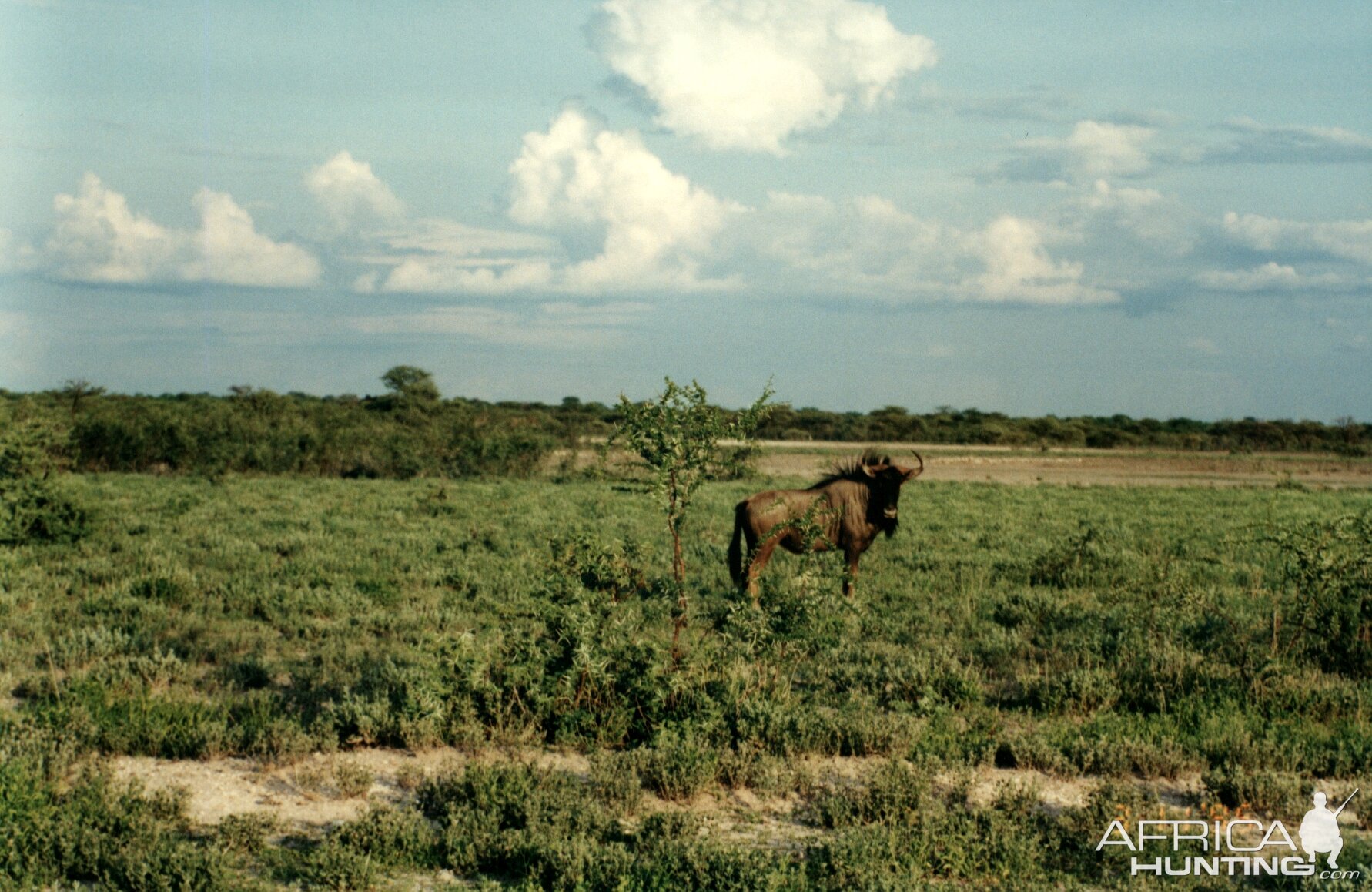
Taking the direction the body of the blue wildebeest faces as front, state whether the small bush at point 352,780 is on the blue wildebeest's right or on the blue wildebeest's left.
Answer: on the blue wildebeest's right

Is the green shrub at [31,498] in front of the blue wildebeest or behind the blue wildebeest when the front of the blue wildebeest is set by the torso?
behind

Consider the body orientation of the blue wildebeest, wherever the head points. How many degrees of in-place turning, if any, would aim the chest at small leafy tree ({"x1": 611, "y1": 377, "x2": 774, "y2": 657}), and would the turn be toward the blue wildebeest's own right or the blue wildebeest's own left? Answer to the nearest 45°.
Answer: approximately 90° to the blue wildebeest's own right

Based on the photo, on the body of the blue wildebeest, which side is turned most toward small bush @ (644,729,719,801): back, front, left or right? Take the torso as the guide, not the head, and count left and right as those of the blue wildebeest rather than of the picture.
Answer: right

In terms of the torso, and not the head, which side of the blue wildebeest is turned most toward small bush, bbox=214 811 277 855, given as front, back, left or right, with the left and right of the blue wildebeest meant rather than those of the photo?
right

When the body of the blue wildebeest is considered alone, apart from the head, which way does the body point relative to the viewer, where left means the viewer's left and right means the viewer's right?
facing to the right of the viewer
